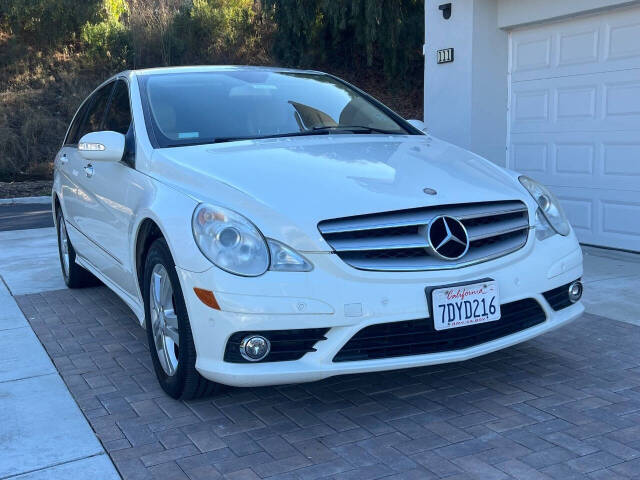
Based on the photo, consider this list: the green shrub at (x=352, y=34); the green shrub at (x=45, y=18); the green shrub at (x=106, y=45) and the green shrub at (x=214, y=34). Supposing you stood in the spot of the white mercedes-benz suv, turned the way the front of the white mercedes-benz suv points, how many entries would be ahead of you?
0

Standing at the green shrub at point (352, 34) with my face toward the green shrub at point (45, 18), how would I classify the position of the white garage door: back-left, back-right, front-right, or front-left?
back-left

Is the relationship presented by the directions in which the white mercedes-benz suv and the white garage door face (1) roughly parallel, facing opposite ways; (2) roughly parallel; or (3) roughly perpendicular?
roughly perpendicular

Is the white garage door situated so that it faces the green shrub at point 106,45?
no

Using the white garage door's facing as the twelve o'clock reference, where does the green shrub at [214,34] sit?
The green shrub is roughly at 3 o'clock from the white garage door.

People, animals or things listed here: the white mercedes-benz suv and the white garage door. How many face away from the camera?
0

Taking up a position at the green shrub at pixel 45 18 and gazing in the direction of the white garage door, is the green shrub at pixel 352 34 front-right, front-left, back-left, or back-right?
front-left

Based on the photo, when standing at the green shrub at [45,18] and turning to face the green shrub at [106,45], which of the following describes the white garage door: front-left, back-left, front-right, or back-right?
front-right

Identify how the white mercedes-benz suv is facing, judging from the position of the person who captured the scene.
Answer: facing the viewer and to the right of the viewer

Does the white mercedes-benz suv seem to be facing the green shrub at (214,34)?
no

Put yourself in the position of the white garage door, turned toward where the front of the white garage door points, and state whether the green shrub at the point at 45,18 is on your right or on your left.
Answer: on your right

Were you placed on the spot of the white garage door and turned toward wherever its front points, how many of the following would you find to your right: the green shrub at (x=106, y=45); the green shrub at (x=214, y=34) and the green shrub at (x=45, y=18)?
3

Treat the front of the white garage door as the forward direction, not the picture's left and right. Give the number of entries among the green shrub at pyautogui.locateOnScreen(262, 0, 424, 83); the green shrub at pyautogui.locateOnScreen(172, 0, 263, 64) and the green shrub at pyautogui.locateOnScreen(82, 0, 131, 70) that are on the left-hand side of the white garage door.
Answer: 0

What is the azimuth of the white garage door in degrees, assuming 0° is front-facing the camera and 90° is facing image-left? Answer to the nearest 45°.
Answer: approximately 45°
